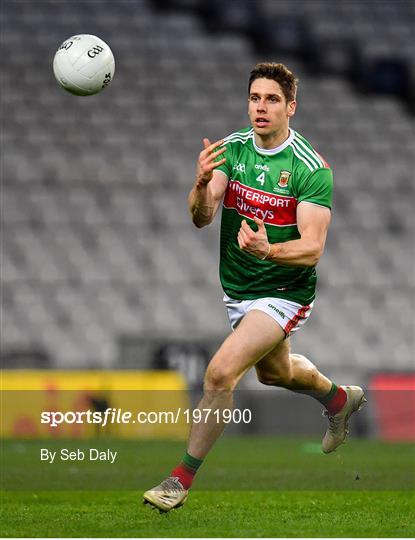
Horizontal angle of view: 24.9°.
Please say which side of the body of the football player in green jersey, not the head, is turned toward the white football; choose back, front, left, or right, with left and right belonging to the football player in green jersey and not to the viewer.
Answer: right

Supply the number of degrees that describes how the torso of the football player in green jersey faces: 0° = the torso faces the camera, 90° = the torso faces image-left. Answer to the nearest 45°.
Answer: approximately 45°
